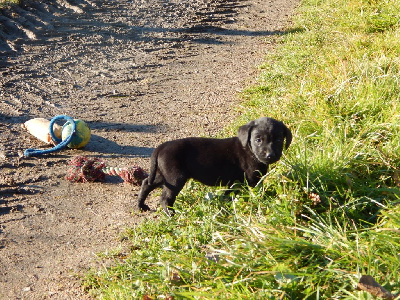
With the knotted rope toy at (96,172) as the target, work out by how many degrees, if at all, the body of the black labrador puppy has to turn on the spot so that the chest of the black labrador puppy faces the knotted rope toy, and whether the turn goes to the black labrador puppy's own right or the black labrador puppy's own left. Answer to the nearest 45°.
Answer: approximately 135° to the black labrador puppy's own left

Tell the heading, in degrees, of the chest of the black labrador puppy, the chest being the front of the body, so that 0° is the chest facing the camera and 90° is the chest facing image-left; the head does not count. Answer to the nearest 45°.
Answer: approximately 270°

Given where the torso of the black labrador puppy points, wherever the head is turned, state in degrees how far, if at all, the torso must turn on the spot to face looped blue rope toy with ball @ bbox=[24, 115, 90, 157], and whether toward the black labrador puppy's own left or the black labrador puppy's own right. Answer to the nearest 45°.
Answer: approximately 135° to the black labrador puppy's own left

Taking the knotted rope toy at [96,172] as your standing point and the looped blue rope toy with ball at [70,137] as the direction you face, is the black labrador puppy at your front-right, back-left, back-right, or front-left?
back-right

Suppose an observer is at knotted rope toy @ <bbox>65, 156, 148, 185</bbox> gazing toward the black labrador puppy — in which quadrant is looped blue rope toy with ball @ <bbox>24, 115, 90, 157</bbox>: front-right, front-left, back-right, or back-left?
back-left
